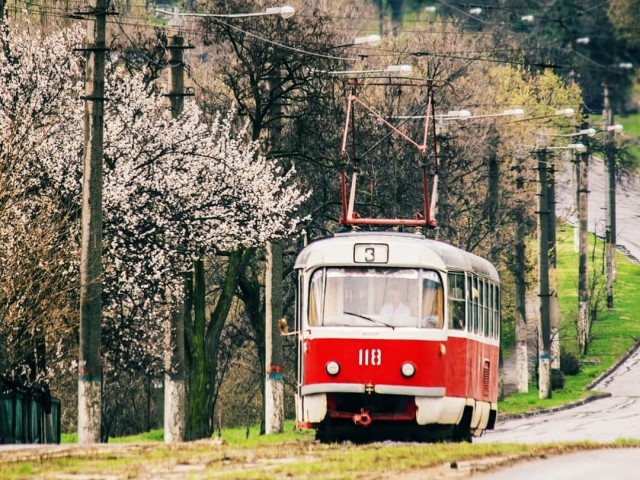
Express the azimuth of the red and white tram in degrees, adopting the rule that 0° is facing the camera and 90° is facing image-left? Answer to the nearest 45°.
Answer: approximately 0°
